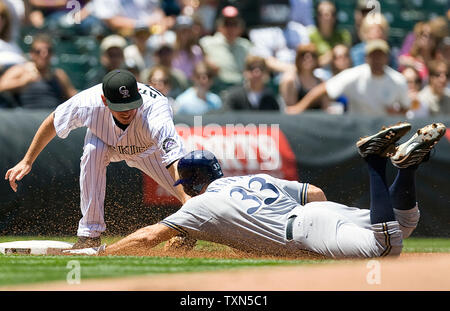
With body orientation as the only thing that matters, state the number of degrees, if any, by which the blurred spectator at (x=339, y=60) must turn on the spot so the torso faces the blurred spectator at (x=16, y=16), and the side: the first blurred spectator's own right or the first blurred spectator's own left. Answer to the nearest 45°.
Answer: approximately 90° to the first blurred spectator's own right

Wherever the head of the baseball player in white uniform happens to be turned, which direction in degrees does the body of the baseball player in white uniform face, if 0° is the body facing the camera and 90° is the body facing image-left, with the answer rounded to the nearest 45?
approximately 0°

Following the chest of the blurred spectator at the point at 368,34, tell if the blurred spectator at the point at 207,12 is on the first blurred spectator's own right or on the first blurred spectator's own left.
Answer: on the first blurred spectator's own right

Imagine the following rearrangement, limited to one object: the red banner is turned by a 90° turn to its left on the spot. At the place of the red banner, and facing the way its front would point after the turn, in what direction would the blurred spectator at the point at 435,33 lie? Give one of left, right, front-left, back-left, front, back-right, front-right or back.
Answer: front-left

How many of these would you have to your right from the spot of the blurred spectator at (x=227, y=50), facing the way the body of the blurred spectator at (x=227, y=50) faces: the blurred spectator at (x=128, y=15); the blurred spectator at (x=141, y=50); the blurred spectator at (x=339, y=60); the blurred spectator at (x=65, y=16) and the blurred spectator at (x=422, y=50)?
3

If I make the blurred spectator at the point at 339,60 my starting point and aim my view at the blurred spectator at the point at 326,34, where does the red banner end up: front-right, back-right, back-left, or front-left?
back-left

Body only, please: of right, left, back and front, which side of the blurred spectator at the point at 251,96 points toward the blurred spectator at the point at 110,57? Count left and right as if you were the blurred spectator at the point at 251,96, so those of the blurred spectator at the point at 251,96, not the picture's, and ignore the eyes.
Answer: right

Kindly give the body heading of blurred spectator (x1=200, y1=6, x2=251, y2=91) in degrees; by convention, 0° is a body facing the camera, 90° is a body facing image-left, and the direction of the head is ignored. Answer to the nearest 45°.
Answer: approximately 0°

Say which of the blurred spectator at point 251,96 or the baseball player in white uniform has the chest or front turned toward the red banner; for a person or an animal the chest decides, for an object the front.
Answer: the blurred spectator
